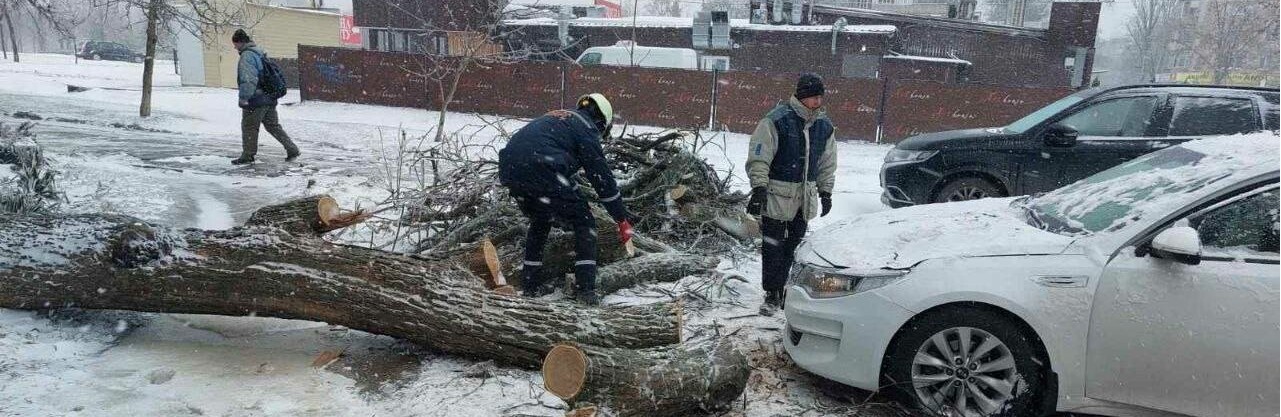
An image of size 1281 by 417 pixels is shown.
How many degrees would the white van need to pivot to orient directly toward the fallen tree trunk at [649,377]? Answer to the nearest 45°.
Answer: approximately 90° to its left

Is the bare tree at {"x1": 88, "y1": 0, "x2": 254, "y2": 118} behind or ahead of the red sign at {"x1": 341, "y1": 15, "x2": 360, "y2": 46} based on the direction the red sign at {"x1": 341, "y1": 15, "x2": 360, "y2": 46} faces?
ahead

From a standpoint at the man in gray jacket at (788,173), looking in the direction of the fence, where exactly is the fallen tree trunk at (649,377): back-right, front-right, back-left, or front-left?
back-left

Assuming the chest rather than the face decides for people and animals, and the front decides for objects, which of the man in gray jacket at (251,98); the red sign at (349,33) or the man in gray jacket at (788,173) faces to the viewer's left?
the man in gray jacket at (251,98)

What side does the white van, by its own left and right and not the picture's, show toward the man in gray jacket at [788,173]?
left

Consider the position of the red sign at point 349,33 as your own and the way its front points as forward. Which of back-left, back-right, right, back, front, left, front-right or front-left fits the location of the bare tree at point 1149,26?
left

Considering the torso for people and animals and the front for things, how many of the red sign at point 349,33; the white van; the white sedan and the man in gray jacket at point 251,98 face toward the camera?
1

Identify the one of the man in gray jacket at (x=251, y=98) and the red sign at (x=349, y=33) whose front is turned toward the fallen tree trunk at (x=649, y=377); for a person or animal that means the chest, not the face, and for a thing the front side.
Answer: the red sign

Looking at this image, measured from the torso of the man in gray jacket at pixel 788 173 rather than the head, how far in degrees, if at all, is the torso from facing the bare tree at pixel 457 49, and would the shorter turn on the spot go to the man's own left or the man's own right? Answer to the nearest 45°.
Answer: approximately 180°

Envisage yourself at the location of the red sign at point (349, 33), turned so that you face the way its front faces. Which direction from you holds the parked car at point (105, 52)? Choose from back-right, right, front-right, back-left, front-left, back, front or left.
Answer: back-right

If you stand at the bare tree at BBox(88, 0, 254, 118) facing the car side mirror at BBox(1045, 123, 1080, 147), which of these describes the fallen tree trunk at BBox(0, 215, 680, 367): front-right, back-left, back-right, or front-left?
front-right

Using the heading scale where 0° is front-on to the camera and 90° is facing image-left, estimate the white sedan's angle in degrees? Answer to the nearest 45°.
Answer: approximately 90°

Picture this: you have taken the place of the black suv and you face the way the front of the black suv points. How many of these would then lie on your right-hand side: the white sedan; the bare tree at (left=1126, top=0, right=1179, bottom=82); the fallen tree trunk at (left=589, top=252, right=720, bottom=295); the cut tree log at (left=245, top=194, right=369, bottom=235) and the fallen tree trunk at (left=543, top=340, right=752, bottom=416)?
1
